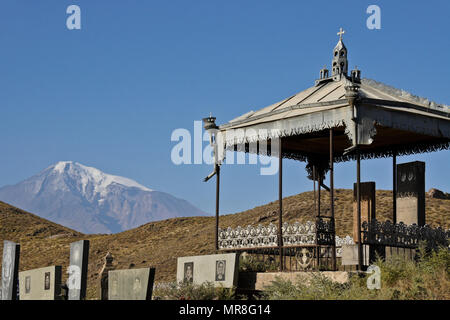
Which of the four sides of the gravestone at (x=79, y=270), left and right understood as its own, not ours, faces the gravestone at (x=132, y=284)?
left

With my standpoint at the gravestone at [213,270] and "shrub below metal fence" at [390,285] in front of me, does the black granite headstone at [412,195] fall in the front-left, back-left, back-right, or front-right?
front-left

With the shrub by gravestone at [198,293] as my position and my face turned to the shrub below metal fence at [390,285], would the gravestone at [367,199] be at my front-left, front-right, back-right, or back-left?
front-left

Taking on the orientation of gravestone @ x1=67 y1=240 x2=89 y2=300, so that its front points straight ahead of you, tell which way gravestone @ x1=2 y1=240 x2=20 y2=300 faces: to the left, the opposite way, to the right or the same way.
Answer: the same way

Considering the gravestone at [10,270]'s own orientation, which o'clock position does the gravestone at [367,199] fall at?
the gravestone at [367,199] is roughly at 8 o'clock from the gravestone at [10,270].

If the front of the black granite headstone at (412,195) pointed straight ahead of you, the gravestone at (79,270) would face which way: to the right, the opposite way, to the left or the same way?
the same way

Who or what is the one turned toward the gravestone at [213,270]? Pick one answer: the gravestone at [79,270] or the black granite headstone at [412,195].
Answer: the black granite headstone

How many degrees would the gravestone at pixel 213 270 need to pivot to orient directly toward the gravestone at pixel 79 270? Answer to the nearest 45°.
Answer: approximately 45° to its right

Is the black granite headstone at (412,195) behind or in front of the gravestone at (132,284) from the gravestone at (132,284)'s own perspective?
behind

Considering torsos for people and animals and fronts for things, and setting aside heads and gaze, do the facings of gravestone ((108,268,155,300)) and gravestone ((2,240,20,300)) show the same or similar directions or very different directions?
same or similar directions

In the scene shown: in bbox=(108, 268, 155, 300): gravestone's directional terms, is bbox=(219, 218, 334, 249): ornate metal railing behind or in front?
behind

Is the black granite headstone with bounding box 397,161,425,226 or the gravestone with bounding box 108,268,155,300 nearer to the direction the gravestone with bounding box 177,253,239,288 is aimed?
the gravestone

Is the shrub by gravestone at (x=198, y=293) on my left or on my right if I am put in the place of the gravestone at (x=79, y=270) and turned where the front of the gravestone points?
on my left

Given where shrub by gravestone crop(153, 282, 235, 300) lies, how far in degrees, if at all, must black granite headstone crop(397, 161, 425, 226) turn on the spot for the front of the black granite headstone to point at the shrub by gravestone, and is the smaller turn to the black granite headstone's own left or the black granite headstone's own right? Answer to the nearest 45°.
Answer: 0° — it already faces it

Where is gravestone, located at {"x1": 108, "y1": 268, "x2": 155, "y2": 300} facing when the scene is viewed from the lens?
facing the viewer and to the left of the viewer

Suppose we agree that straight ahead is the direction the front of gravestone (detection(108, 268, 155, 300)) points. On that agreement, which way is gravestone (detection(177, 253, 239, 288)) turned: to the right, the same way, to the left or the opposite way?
the same way

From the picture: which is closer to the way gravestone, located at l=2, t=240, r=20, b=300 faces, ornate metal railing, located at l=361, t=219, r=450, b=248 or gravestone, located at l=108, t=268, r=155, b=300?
the gravestone
